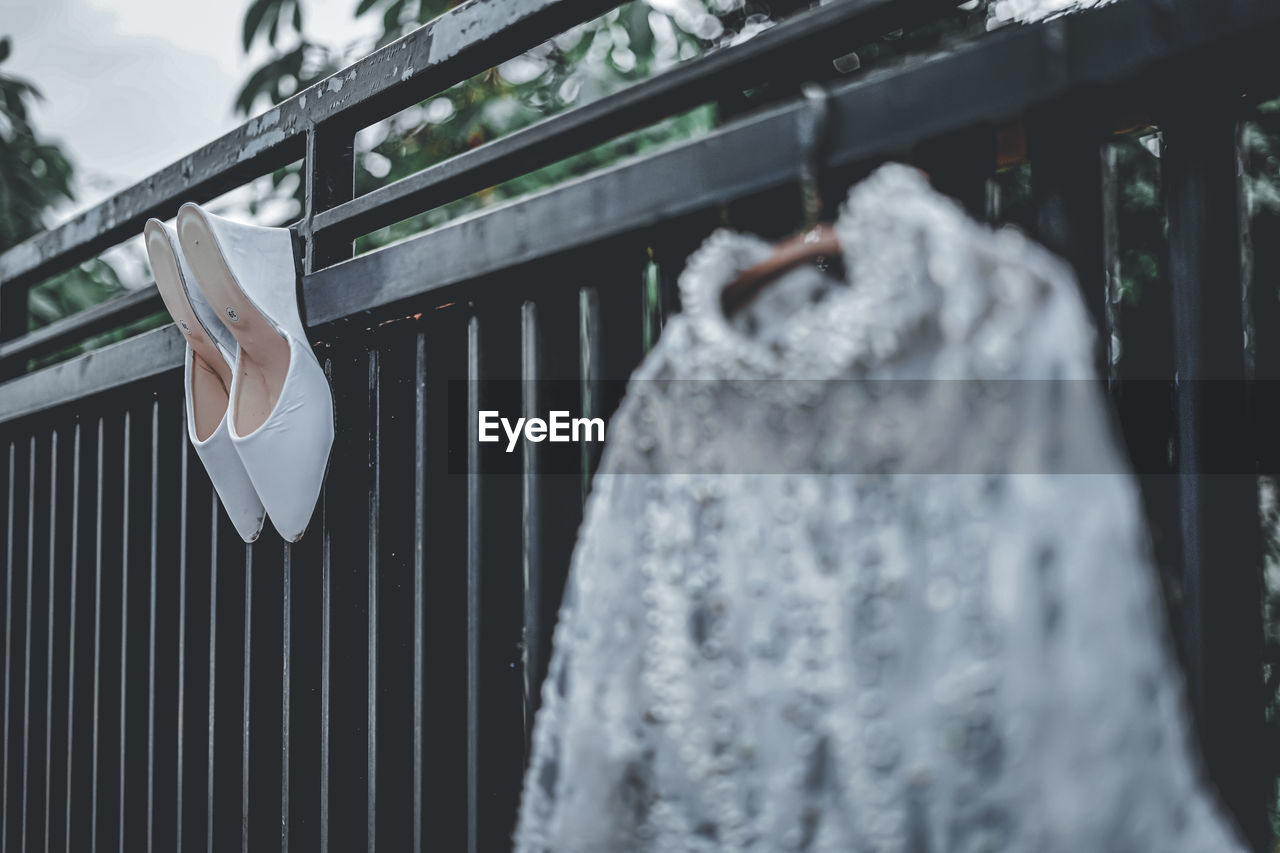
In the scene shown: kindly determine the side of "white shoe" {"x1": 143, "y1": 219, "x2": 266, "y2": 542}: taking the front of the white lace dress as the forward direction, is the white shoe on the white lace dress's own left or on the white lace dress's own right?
on the white lace dress's own right

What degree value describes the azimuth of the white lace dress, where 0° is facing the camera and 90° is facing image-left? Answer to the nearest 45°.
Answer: approximately 45°

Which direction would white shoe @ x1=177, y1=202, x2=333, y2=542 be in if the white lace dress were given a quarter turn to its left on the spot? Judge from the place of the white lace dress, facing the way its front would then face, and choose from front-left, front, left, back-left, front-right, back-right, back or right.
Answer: back
